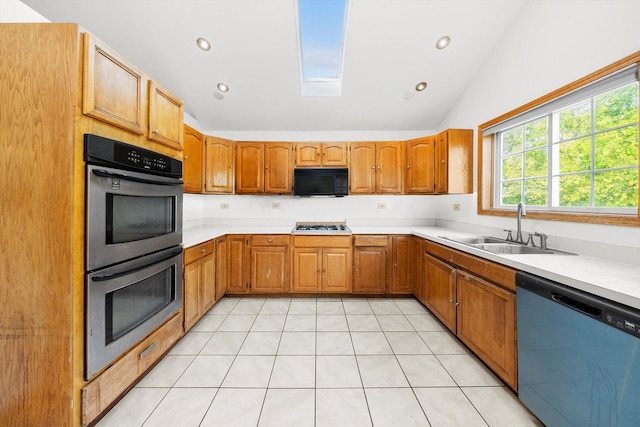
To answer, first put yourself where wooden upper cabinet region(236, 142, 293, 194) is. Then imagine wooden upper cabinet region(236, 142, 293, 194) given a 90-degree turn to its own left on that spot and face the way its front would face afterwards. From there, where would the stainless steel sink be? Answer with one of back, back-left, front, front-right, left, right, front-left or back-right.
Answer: front-right

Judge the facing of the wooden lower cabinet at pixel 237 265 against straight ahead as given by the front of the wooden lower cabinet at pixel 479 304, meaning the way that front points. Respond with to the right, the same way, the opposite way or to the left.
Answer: to the left

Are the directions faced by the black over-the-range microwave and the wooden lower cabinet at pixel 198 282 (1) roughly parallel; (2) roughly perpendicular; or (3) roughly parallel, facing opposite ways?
roughly perpendicular

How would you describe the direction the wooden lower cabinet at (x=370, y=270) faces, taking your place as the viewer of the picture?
facing the viewer

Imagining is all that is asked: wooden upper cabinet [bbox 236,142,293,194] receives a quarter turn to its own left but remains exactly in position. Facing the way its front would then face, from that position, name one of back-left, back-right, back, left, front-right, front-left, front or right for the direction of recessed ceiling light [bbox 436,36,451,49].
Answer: front-right

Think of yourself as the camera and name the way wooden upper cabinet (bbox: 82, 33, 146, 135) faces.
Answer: facing the viewer and to the right of the viewer

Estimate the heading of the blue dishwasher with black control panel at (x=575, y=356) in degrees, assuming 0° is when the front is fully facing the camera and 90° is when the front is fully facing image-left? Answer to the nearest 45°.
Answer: approximately 45°

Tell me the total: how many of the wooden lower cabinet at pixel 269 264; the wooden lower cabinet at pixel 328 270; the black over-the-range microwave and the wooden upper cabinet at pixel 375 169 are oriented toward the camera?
4

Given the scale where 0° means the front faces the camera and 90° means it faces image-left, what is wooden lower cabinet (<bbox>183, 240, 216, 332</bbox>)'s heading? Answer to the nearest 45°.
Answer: approximately 315°

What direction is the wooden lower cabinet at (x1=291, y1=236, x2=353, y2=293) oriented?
toward the camera

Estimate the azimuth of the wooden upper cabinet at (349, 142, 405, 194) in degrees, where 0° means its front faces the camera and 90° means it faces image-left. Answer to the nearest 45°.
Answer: approximately 0°

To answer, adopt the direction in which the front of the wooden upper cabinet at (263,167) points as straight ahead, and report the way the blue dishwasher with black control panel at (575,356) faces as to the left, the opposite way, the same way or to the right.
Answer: to the right

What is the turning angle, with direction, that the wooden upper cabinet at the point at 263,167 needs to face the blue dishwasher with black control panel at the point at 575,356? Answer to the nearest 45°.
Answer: approximately 45° to its left

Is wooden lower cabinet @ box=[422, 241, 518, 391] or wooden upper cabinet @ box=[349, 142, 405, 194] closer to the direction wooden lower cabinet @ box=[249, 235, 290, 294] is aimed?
the wooden lower cabinet

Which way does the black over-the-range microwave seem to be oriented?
toward the camera

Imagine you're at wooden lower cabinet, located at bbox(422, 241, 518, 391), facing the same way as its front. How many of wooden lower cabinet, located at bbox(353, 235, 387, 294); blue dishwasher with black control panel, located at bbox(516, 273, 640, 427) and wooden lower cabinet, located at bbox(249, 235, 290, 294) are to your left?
1

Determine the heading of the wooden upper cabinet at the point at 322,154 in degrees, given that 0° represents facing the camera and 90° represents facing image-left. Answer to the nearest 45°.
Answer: approximately 0°
